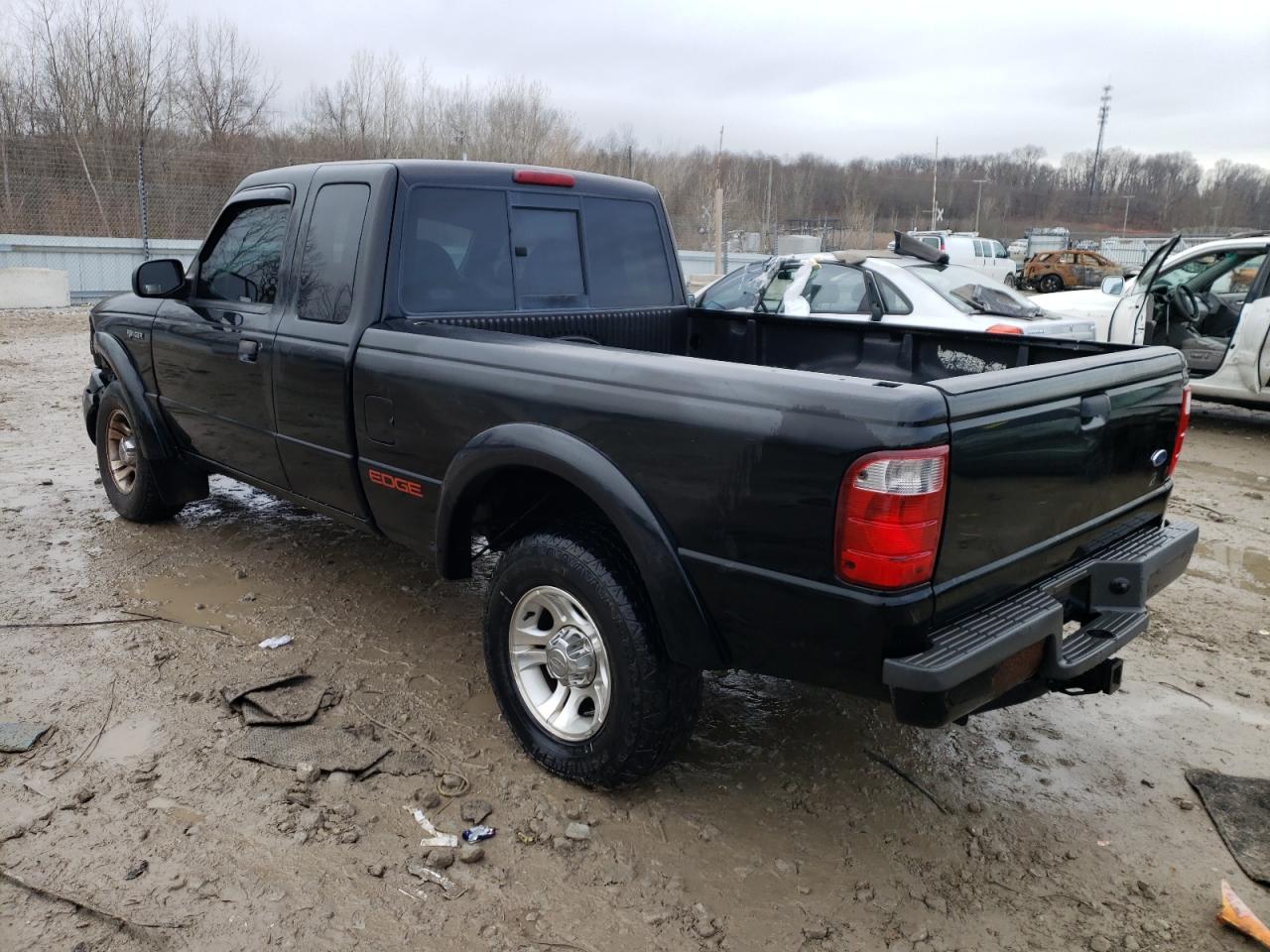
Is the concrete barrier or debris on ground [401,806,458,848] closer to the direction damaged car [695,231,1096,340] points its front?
the concrete barrier

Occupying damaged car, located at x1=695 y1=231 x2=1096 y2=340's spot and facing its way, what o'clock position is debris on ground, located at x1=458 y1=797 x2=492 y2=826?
The debris on ground is roughly at 8 o'clock from the damaged car.

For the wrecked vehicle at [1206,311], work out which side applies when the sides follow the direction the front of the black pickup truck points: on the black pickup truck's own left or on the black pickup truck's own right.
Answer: on the black pickup truck's own right

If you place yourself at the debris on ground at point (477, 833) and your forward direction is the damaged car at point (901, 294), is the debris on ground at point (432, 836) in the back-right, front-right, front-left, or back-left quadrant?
back-left

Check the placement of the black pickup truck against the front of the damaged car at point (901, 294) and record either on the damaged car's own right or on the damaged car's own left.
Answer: on the damaged car's own left

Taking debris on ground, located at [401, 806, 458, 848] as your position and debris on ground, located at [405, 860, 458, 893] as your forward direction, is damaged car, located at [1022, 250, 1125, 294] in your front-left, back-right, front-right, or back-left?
back-left

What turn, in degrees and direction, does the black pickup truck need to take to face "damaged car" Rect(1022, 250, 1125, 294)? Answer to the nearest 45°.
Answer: approximately 90° to its right

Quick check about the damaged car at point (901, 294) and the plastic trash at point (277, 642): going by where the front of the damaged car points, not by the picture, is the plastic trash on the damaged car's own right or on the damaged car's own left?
on the damaged car's own left

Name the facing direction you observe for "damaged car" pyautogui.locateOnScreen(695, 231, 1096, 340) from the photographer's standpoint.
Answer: facing away from the viewer and to the left of the viewer

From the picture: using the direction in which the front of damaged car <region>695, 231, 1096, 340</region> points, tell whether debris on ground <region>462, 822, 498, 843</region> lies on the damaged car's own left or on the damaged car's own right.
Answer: on the damaged car's own left

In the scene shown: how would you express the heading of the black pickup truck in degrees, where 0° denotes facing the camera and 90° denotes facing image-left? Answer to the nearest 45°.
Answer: approximately 135°
